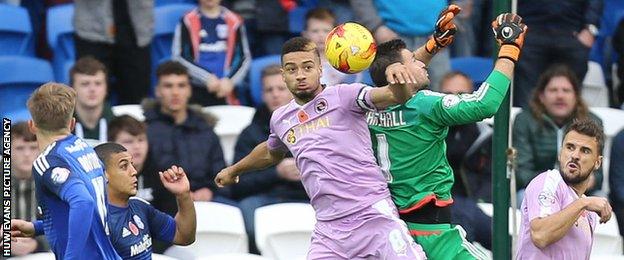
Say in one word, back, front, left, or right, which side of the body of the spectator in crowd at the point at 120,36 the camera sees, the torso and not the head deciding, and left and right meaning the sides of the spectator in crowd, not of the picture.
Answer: front

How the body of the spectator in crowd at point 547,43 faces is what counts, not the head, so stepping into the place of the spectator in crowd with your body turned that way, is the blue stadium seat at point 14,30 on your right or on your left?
on your right

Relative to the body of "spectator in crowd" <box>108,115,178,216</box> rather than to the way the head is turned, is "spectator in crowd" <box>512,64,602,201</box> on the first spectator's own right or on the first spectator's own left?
on the first spectator's own left

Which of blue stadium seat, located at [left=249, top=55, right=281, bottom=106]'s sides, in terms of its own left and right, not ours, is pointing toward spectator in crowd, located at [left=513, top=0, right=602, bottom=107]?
left

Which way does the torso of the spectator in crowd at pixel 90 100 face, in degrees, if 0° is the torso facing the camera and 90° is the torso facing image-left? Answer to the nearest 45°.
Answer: approximately 0°

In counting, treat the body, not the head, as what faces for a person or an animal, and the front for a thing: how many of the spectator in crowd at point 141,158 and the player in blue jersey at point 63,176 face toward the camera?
1

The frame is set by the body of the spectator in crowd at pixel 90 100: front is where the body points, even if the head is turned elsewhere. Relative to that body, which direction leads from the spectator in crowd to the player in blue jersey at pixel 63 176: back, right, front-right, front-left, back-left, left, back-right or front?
front

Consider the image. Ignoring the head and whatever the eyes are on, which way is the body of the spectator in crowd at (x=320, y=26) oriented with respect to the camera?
toward the camera

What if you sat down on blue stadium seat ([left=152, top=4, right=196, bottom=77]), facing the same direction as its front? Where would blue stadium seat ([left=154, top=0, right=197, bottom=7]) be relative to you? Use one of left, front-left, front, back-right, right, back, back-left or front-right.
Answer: back

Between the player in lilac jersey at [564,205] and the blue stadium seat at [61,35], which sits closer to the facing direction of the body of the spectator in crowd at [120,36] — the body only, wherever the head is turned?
the player in lilac jersey

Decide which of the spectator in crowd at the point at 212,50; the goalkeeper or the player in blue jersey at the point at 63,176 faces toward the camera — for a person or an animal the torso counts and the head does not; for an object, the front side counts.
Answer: the spectator in crowd
